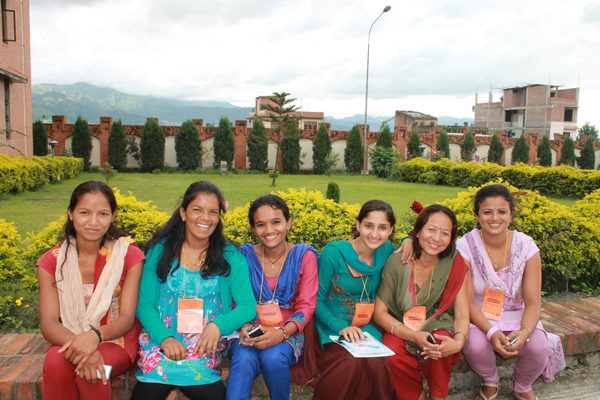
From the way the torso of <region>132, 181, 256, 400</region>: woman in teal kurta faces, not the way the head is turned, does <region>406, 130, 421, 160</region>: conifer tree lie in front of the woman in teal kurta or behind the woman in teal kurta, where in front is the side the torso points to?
behind

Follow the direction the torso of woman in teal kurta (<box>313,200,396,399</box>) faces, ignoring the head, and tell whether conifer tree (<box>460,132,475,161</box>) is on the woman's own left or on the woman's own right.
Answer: on the woman's own left

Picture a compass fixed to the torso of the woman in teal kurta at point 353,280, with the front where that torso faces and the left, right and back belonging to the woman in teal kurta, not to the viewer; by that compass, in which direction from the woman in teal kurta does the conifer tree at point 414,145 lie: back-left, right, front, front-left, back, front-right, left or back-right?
back-left

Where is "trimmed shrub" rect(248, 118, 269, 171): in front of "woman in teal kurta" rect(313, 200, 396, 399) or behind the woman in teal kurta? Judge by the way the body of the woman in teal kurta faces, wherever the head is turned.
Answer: behind

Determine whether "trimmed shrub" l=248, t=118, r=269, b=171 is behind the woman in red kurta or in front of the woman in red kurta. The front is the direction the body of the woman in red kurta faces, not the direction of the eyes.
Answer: behind

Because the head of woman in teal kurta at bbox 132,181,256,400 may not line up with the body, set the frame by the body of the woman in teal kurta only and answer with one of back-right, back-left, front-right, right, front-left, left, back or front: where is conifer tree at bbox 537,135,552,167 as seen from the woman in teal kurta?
back-left

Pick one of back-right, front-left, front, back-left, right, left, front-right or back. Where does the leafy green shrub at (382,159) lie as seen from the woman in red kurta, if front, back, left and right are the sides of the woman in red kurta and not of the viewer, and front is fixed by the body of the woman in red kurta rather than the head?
back-left

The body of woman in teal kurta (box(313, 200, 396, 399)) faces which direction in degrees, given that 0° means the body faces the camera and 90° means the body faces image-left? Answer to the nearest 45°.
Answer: approximately 315°
